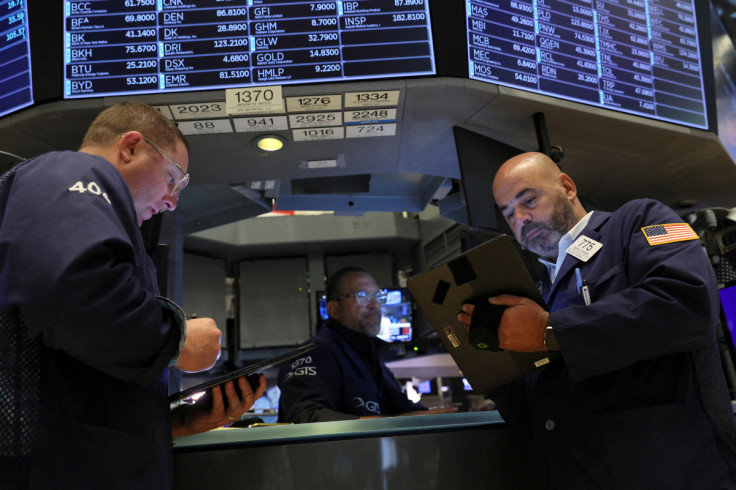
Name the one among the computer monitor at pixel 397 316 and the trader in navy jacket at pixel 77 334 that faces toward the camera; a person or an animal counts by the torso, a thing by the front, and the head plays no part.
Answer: the computer monitor

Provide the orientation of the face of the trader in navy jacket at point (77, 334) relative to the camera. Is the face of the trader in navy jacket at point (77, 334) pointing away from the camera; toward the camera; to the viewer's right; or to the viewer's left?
to the viewer's right

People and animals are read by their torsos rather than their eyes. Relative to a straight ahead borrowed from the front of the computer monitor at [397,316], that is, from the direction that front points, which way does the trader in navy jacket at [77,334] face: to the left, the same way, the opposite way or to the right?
to the left

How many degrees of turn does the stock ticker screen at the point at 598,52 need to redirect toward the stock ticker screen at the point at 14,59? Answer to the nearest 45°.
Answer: approximately 90° to its right

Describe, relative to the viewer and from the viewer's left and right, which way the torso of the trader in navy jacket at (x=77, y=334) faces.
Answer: facing to the right of the viewer

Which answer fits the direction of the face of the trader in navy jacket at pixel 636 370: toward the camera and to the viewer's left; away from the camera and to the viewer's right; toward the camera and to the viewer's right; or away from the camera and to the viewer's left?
toward the camera and to the viewer's left

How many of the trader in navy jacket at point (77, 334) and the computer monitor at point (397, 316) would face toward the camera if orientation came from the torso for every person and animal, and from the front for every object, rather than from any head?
1

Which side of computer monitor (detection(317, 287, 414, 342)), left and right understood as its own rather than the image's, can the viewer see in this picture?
front

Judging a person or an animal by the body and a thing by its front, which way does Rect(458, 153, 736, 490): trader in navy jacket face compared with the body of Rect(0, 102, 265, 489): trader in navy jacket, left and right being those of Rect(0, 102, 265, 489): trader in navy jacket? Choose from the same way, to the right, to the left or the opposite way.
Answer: the opposite way
